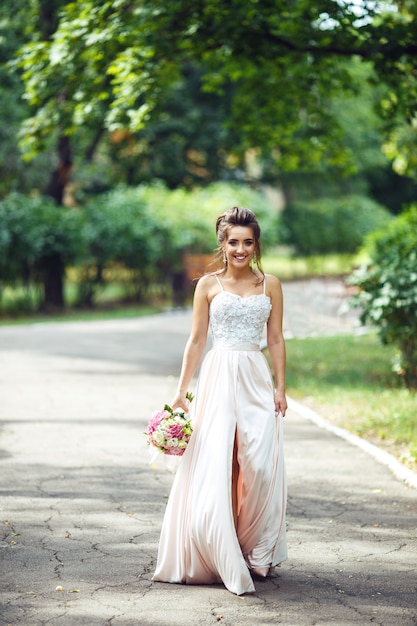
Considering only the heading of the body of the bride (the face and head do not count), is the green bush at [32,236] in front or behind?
behind

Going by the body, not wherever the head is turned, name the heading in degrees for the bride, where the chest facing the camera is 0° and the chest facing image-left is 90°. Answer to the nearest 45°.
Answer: approximately 0°

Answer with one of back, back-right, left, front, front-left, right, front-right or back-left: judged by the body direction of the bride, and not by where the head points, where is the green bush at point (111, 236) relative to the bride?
back

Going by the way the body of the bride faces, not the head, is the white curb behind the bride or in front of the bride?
behind

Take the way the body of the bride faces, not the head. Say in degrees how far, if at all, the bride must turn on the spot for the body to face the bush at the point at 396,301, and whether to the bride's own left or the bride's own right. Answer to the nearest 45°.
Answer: approximately 180°

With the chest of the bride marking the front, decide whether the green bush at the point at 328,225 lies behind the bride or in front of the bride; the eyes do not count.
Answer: behind
